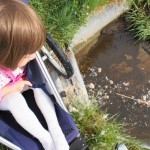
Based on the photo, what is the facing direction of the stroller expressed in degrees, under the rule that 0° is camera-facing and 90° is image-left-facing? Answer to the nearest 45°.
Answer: approximately 315°

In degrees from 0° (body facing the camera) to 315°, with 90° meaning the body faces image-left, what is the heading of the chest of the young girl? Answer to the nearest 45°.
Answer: approximately 315°
